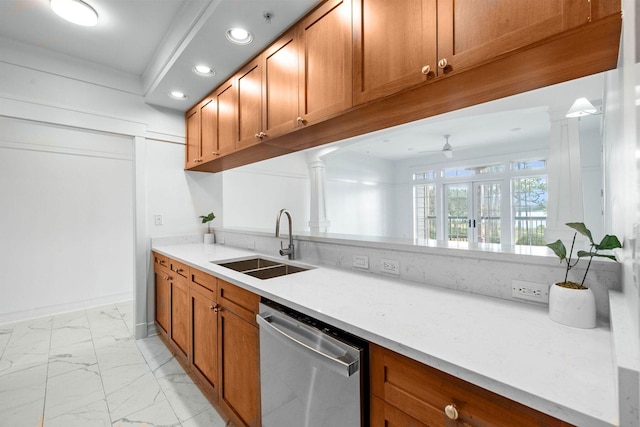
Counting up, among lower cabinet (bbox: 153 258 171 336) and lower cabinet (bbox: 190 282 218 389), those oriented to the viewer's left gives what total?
2

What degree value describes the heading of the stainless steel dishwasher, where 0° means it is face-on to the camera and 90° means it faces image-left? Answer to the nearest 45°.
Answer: approximately 45°

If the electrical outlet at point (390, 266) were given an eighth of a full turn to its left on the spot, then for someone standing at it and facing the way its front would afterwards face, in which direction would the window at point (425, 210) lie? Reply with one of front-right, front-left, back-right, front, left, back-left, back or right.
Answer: back

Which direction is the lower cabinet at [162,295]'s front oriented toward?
to the viewer's left

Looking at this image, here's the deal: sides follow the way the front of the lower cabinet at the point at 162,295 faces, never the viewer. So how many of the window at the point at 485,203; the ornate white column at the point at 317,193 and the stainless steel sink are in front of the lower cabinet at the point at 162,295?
0

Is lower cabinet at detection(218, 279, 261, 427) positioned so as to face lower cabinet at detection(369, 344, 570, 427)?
no

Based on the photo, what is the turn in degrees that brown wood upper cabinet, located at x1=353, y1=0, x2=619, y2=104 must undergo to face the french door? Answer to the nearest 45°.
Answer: approximately 135° to its right

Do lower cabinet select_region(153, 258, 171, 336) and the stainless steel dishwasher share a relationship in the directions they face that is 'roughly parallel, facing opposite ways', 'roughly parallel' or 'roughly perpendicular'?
roughly parallel

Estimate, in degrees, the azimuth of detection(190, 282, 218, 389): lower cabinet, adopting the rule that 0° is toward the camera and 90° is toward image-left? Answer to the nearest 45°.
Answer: approximately 90°

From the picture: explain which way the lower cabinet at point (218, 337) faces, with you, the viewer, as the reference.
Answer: facing the viewer and to the left of the viewer

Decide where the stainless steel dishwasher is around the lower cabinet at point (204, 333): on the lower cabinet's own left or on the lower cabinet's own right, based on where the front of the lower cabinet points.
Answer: on the lower cabinet's own left

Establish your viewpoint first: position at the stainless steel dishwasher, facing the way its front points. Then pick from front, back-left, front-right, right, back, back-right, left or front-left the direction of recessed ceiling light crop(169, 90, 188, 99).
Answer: right

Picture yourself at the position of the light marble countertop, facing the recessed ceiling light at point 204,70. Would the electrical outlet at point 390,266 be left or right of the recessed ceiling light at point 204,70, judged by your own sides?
right

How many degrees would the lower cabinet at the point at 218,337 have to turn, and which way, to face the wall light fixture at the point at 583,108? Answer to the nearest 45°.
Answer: approximately 135° to its left

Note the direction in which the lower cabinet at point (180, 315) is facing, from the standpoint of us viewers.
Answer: facing to the left of the viewer
